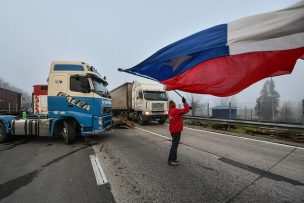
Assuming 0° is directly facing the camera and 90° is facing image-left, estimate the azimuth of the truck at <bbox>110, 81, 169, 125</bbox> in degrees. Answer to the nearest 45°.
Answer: approximately 315°

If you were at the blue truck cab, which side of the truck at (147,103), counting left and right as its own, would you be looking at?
right

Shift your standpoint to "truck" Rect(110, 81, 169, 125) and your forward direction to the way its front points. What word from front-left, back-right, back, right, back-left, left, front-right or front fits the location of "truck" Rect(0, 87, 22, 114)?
back-right

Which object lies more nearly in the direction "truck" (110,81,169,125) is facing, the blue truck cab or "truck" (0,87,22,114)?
the blue truck cab
